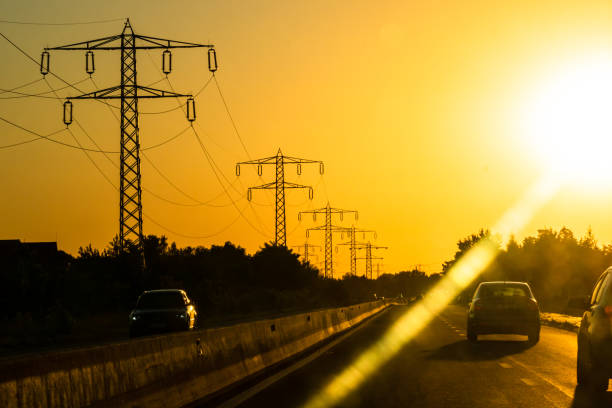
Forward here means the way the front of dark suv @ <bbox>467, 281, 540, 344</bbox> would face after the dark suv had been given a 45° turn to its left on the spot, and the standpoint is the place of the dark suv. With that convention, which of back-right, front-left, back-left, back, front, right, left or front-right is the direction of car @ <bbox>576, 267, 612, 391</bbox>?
back-left

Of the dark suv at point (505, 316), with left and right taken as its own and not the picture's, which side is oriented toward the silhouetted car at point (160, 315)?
left

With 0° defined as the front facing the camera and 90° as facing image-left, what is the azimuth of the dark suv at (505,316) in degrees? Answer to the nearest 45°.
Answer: approximately 180°

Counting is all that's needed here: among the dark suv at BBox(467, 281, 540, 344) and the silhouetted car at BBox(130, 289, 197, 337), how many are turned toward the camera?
1

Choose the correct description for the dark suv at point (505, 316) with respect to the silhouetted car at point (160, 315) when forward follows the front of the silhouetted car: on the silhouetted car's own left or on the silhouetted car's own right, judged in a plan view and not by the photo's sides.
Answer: on the silhouetted car's own left

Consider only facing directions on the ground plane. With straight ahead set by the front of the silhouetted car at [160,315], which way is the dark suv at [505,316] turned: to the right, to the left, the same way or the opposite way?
the opposite way

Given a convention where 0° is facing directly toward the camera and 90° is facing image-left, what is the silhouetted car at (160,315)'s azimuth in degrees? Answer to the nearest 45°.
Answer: approximately 0°
